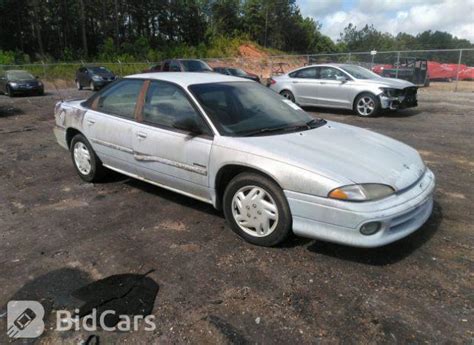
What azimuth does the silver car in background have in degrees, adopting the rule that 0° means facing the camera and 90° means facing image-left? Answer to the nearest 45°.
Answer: approximately 315°

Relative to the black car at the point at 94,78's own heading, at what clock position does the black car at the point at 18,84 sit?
the black car at the point at 18,84 is roughly at 3 o'clock from the black car at the point at 94,78.

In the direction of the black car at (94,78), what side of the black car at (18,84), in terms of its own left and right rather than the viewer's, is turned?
left

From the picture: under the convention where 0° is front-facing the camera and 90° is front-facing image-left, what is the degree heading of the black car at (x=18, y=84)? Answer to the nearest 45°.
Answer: approximately 315°

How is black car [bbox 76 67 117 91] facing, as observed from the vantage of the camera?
facing the viewer and to the right of the viewer

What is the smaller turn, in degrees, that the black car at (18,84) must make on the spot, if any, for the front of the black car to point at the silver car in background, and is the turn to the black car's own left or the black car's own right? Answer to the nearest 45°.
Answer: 0° — it already faces it

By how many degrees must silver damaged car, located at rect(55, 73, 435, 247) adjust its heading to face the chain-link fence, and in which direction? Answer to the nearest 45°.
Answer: approximately 90° to its left

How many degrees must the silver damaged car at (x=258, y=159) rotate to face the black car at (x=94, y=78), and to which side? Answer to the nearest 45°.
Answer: approximately 180°

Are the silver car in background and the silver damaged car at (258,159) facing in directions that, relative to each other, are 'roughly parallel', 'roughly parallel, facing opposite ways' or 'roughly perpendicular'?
roughly parallel

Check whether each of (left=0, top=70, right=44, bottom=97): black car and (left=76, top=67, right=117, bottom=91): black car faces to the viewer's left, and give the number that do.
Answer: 0

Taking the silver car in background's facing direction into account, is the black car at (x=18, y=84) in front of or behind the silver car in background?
behind

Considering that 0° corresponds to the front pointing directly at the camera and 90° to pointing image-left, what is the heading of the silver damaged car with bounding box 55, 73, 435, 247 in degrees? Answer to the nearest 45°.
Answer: approximately 315°

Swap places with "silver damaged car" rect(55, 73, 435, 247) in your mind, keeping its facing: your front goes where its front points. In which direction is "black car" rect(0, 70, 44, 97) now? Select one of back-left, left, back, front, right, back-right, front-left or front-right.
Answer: back

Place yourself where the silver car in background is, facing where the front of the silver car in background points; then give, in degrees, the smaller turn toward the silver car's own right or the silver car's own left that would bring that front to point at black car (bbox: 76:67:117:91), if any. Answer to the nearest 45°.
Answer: approximately 180°

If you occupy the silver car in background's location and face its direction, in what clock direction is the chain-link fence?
The chain-link fence is roughly at 8 o'clock from the silver car in background.

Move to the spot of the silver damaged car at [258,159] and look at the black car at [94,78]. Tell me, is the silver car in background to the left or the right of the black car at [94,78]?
right

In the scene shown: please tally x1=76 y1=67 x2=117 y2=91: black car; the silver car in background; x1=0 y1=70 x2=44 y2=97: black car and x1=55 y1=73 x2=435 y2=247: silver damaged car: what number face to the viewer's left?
0
